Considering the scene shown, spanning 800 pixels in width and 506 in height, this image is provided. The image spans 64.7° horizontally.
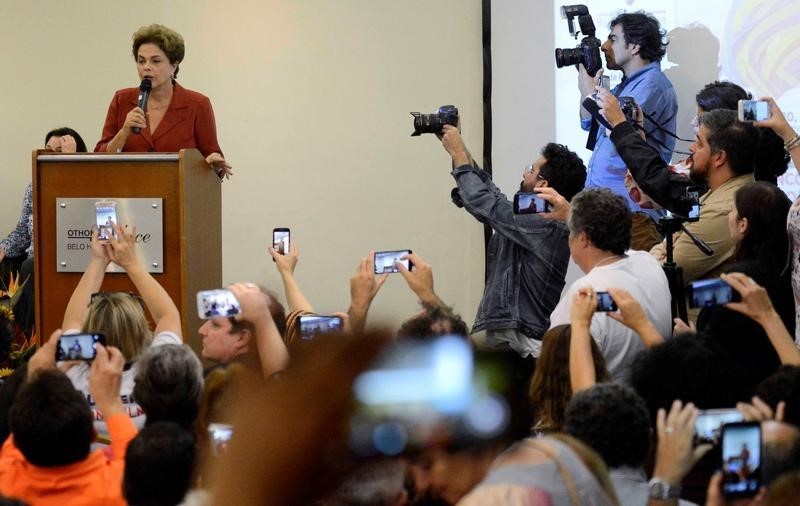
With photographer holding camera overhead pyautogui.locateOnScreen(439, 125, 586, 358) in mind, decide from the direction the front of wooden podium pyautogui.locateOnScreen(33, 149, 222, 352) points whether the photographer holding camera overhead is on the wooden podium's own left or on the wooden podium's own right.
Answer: on the wooden podium's own left

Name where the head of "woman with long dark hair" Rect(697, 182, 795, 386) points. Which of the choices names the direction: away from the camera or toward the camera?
away from the camera

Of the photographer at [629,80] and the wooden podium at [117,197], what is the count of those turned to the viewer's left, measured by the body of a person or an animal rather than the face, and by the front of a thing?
1

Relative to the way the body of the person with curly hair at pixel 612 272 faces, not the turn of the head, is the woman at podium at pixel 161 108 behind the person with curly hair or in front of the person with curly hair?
in front

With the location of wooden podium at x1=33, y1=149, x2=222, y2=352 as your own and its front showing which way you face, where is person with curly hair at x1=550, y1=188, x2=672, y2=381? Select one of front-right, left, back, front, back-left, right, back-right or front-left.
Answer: front-left

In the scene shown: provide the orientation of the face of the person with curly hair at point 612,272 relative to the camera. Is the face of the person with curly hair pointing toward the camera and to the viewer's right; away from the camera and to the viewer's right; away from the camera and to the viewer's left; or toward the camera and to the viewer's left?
away from the camera and to the viewer's left

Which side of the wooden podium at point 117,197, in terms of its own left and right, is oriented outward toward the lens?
front

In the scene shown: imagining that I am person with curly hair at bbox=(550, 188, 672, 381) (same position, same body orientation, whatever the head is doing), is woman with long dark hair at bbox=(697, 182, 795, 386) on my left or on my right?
on my right

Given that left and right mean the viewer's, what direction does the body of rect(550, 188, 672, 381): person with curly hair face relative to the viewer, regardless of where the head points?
facing away from the viewer and to the left of the viewer

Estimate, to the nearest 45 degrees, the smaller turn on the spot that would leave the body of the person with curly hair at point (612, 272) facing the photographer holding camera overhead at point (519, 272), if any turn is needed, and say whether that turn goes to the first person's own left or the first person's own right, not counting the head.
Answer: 0° — they already face them

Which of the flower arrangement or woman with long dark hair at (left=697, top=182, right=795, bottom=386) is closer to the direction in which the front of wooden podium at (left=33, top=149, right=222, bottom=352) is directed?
the woman with long dark hair

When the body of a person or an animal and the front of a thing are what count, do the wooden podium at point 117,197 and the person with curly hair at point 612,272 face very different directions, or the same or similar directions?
very different directions

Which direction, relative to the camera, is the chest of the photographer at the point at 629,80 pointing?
to the viewer's left
